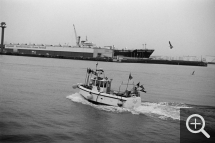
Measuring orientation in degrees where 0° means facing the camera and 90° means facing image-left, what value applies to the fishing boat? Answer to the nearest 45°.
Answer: approximately 135°
